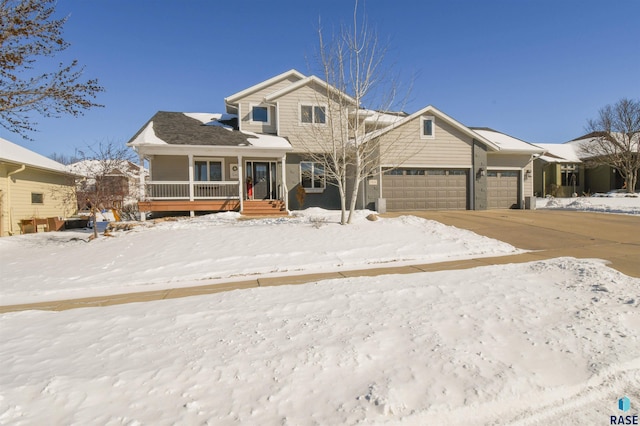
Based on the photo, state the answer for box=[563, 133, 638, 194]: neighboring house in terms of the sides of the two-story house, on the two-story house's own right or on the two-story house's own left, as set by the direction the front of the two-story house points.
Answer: on the two-story house's own left

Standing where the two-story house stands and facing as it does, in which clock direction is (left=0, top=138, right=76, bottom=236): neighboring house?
The neighboring house is roughly at 3 o'clock from the two-story house.

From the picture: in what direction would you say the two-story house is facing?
toward the camera

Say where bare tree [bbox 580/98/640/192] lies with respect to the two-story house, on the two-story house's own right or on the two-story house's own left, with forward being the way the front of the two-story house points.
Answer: on the two-story house's own left

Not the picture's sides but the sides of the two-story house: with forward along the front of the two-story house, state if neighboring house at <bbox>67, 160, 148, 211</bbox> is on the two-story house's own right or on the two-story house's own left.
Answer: on the two-story house's own right

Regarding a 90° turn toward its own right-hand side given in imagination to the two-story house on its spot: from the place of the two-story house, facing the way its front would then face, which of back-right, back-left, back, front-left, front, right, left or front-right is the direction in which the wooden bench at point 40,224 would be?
front
